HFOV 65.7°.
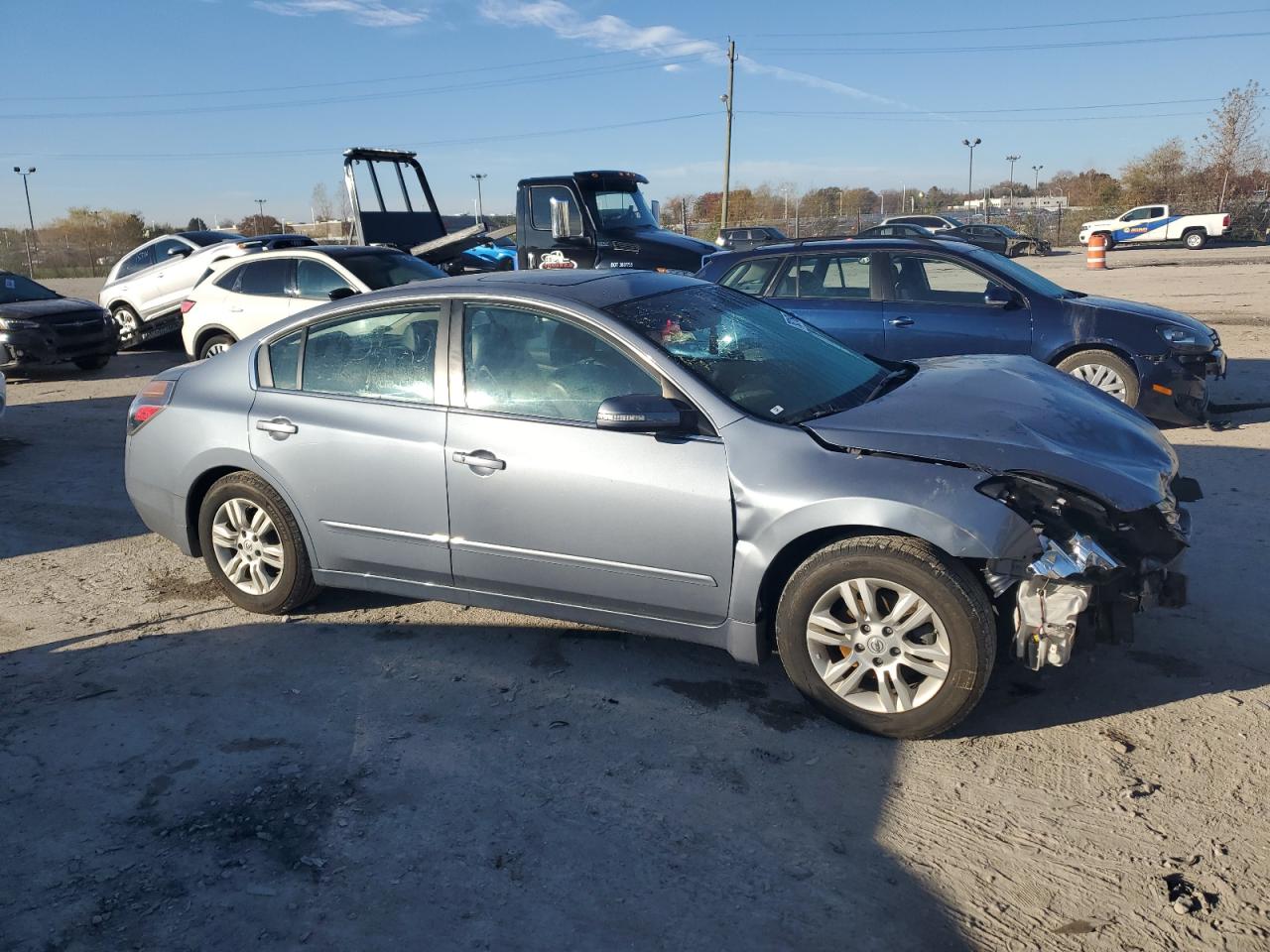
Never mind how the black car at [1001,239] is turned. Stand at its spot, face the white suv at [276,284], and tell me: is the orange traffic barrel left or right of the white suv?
left

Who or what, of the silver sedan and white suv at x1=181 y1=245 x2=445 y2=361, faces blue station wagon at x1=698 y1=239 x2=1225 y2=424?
the white suv

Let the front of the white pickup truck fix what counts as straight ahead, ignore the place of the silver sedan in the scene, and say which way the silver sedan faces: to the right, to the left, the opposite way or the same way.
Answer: the opposite way

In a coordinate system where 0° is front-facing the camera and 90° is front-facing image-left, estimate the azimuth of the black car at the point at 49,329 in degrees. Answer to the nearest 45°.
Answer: approximately 315°

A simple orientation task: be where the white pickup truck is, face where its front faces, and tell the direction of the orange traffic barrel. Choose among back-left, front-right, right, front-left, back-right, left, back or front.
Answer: left

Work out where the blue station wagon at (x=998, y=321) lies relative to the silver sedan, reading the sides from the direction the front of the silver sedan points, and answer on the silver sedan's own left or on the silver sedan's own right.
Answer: on the silver sedan's own left

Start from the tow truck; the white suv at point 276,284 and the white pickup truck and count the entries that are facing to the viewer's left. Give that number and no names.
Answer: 1

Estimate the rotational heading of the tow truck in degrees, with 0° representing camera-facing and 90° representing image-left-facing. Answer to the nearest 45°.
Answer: approximately 315°
